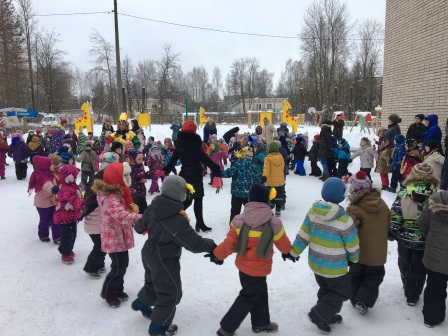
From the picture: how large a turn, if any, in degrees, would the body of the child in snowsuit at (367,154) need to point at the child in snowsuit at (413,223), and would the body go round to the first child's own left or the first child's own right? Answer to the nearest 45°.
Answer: approximately 45° to the first child's own left

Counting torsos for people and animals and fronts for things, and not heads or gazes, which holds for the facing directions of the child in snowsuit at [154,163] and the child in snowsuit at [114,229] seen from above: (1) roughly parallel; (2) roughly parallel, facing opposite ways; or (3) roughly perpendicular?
roughly perpendicular

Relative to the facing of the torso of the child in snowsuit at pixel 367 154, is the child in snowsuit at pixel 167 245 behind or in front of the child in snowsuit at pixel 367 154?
in front

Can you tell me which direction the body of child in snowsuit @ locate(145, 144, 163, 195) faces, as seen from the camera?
toward the camera

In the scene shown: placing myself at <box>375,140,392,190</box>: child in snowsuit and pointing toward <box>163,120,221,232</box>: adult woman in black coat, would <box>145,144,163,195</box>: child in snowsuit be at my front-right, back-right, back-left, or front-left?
front-right

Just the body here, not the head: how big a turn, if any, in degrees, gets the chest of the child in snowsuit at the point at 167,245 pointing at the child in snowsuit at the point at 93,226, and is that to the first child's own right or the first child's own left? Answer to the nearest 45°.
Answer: approximately 90° to the first child's own left

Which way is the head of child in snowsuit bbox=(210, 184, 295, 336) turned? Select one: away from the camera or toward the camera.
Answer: away from the camera

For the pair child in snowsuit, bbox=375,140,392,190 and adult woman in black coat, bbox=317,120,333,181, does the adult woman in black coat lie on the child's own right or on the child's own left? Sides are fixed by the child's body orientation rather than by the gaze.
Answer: on the child's own right

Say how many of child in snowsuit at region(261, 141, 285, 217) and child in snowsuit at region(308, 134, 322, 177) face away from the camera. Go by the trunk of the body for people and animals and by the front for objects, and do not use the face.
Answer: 1

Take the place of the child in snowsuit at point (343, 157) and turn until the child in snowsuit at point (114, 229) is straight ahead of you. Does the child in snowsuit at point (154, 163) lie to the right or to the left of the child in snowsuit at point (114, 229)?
right

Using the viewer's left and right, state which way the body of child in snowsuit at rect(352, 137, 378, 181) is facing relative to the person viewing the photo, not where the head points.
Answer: facing the viewer and to the left of the viewer

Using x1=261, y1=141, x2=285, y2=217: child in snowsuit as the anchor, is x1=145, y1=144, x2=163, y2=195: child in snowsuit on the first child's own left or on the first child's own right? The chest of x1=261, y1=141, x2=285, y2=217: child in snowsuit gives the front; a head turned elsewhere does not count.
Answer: on the first child's own left

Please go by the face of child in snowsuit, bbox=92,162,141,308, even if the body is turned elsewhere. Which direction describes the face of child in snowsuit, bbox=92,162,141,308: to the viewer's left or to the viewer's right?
to the viewer's right

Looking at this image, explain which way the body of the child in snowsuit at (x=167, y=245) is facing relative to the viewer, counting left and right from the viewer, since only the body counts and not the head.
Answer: facing away from the viewer and to the right of the viewer
